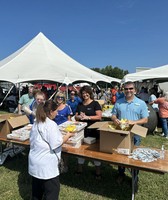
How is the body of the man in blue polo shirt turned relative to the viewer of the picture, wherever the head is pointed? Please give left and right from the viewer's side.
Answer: facing the viewer

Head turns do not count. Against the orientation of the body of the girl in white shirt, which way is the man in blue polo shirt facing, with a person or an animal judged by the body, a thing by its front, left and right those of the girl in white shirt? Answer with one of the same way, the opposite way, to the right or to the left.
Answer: the opposite way

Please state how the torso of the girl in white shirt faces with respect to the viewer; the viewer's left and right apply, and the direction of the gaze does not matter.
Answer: facing away from the viewer and to the right of the viewer

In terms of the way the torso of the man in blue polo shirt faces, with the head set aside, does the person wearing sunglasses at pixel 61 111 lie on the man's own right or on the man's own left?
on the man's own right

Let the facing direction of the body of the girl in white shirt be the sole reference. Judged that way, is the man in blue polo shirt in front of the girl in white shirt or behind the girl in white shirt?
in front

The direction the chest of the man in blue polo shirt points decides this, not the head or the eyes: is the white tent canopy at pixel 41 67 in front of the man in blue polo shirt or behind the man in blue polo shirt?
behind

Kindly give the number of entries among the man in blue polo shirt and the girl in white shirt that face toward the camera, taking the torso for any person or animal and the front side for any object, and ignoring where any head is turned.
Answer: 1

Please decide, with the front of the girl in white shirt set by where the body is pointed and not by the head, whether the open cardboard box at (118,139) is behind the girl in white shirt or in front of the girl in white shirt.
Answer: in front

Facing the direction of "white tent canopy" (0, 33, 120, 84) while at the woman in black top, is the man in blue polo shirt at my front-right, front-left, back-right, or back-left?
back-right

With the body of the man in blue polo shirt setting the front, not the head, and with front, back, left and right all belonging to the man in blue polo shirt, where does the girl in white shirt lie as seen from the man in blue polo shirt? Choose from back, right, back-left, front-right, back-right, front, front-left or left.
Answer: front-right
